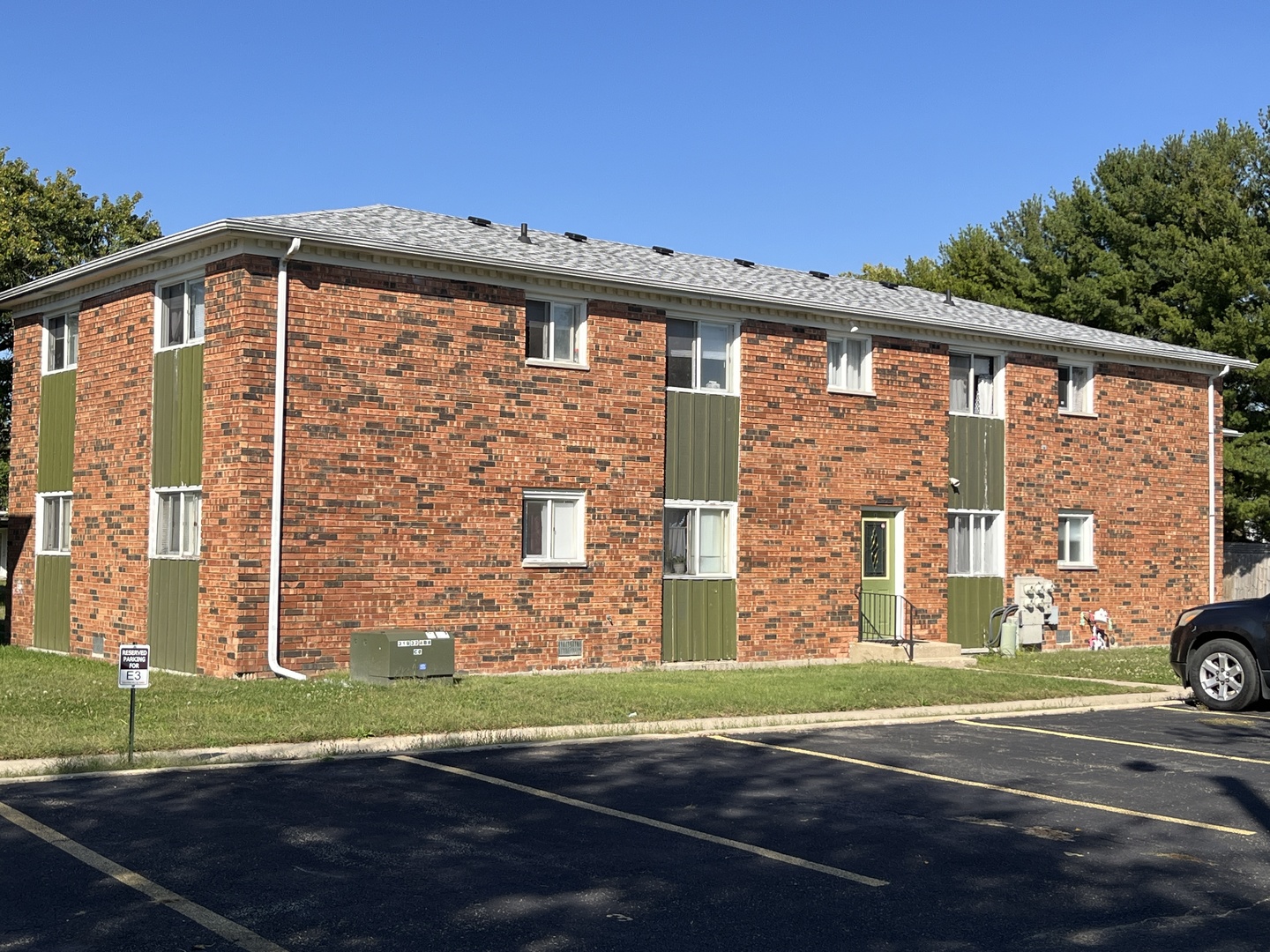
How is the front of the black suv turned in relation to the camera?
facing to the left of the viewer

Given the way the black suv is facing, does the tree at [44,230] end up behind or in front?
in front

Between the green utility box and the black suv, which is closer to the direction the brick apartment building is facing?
the black suv

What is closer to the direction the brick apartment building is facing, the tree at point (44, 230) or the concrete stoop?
the concrete stoop

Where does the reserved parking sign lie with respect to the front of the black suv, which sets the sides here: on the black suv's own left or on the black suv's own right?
on the black suv's own left

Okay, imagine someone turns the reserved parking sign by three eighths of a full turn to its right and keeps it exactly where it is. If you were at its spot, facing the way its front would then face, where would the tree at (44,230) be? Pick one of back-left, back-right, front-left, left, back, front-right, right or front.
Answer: front-right

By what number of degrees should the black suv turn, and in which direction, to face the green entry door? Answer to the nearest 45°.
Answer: approximately 45° to its right

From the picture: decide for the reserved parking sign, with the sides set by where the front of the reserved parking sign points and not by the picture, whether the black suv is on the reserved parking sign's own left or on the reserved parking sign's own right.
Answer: on the reserved parking sign's own left

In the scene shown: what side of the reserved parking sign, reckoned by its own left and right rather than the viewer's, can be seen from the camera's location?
front

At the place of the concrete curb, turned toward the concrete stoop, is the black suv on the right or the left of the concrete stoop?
right

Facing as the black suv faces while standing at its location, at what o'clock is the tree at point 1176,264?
The tree is roughly at 3 o'clock from the black suv.

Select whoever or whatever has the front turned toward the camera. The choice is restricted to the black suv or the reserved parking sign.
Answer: the reserved parking sign

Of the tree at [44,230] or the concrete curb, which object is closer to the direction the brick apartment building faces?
the concrete curb

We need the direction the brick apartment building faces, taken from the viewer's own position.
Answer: facing the viewer and to the right of the viewer

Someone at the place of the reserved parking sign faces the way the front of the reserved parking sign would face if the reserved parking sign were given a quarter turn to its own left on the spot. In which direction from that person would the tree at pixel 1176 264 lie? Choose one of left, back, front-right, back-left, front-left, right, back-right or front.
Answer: front-left

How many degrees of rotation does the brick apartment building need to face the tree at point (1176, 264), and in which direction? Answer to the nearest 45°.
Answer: approximately 90° to its left
